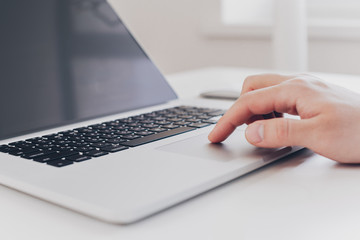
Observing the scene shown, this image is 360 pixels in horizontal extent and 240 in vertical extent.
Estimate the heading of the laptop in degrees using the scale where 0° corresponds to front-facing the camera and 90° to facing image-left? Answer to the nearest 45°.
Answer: approximately 315°
